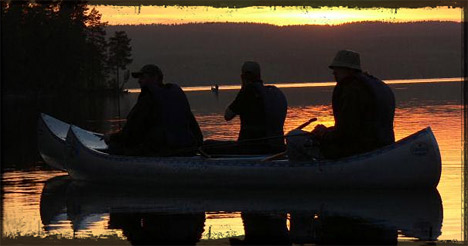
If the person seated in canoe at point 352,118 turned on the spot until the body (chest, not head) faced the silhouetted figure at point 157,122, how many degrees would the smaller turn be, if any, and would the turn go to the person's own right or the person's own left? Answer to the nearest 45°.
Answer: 0° — they already face them

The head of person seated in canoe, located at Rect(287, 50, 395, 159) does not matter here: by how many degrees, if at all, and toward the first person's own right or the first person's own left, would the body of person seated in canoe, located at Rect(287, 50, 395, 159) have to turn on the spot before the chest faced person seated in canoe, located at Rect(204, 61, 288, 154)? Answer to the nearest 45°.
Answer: approximately 45° to the first person's own right

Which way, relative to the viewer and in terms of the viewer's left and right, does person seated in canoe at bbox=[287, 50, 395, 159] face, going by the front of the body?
facing to the left of the viewer

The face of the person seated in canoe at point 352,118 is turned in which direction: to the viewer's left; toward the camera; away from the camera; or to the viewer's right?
to the viewer's left
